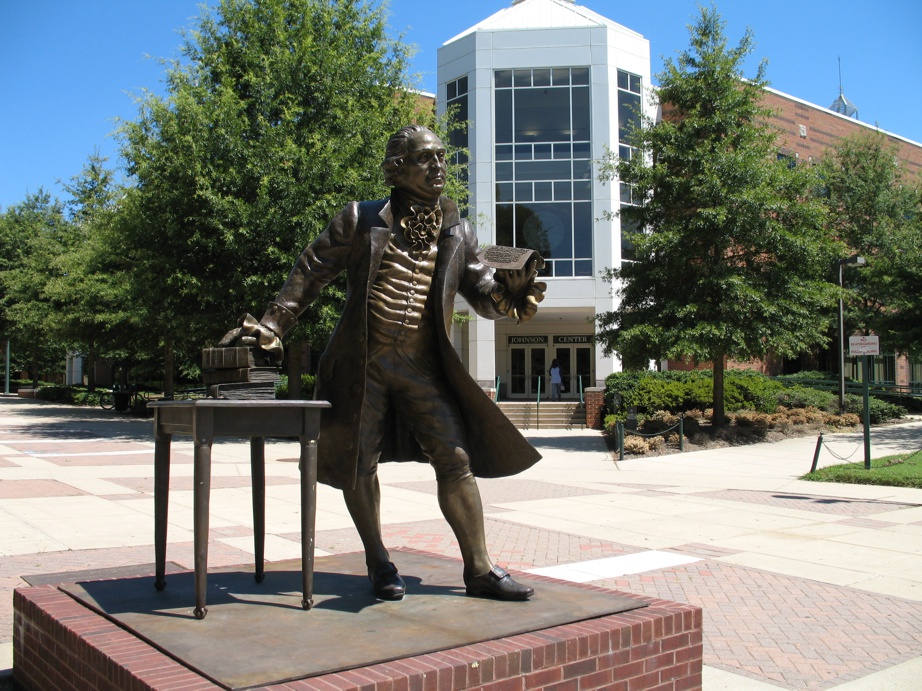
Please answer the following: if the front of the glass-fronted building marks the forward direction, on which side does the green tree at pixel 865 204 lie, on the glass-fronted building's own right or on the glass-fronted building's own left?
on the glass-fronted building's own left

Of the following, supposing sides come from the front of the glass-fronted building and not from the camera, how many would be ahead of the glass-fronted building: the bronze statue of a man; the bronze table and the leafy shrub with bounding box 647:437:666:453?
3

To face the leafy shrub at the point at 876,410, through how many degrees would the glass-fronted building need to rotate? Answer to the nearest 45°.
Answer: approximately 90° to its left

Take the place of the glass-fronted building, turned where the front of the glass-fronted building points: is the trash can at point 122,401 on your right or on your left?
on your right

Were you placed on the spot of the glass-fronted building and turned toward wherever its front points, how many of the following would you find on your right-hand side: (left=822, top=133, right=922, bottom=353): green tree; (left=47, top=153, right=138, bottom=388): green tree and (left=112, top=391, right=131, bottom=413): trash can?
2

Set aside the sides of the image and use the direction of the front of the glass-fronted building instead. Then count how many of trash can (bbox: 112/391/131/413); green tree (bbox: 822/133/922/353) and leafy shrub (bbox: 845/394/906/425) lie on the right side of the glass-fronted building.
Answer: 1

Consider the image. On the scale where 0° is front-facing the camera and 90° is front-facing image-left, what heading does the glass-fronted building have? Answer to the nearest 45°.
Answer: approximately 0°

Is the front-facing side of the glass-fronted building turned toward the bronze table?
yes

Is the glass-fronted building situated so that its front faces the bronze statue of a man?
yes

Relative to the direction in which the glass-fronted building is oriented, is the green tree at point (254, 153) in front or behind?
in front
